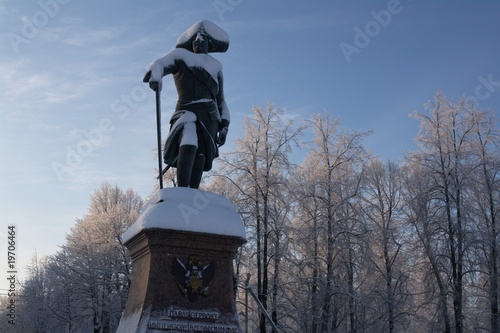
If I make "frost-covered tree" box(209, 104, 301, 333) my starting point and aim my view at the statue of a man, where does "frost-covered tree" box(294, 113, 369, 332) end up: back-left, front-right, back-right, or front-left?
back-left

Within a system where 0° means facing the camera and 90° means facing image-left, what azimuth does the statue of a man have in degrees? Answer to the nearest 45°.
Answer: approximately 0°

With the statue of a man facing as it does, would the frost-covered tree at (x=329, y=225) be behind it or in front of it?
behind

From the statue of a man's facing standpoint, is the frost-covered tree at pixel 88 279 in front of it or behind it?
behind

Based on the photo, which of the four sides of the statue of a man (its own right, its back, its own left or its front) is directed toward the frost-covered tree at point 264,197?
back
